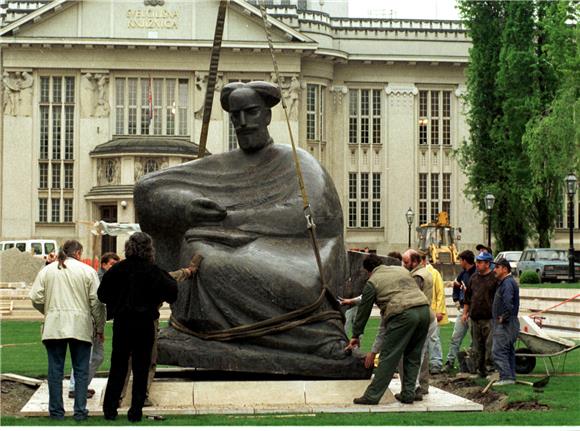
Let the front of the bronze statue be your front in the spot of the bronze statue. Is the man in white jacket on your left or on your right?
on your right

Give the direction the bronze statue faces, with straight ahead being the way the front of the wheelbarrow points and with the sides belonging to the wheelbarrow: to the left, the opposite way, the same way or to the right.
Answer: to the left

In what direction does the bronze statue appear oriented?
toward the camera

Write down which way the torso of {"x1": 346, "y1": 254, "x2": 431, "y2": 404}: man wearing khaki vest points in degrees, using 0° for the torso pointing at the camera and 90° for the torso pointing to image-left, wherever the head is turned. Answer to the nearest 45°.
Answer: approximately 135°

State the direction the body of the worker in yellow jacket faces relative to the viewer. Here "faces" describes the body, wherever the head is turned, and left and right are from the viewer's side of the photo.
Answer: facing to the left of the viewer

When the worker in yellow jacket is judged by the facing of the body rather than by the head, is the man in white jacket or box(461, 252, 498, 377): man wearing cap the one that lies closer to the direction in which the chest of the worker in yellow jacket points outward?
the man in white jacket

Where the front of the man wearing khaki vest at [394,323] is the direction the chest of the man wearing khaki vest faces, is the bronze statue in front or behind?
in front

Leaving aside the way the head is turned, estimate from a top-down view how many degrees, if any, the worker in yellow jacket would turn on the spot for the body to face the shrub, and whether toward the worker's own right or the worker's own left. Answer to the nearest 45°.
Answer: approximately 90° to the worker's own right

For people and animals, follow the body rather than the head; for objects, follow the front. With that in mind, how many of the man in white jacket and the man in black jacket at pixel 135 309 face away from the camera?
2

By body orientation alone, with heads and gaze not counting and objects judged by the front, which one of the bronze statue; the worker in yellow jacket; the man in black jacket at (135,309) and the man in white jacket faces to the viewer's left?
the worker in yellow jacket

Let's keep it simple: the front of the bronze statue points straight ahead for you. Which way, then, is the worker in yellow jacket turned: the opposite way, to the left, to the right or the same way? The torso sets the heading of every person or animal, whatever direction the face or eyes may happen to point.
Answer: to the right

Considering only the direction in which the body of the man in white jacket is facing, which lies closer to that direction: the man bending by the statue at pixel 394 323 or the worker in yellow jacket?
the worker in yellow jacket

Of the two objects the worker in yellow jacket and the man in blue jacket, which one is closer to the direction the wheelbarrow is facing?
the worker in yellow jacket

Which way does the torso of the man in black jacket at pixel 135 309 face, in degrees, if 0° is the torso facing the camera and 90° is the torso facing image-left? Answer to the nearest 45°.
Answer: approximately 180°

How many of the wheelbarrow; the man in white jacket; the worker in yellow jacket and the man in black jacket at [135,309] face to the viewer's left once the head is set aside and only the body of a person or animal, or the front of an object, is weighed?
2

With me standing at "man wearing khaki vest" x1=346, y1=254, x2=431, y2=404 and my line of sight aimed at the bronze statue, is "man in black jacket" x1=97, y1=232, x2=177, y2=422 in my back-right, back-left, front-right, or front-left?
front-left

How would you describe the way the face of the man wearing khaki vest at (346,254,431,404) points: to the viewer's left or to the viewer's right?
to the viewer's left
